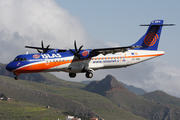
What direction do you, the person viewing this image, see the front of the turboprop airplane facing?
facing the viewer and to the left of the viewer
